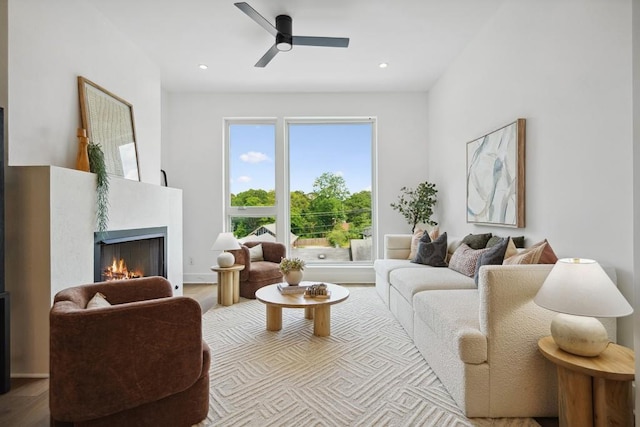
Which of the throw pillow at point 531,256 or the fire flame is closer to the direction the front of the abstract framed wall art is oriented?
the fire flame

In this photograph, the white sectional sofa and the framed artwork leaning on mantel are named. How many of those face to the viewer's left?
1

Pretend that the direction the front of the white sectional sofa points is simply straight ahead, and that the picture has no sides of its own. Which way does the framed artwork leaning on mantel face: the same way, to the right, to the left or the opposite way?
the opposite way

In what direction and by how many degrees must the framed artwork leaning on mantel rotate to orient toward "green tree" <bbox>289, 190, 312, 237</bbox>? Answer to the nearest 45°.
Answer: approximately 45° to its left

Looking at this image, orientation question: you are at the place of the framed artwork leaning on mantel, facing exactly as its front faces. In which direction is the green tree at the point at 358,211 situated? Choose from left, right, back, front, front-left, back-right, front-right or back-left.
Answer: front-left

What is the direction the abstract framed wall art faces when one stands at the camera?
facing the viewer and to the left of the viewer

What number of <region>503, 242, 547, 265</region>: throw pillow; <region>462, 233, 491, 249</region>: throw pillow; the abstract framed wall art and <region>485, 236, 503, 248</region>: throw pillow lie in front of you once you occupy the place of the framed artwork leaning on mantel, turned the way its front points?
4

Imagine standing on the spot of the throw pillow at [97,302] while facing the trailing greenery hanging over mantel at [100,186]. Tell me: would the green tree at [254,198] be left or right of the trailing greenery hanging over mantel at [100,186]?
right

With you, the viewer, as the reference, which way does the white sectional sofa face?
facing to the left of the viewer

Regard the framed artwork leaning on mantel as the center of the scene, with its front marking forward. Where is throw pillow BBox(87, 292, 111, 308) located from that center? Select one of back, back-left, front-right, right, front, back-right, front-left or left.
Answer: front-right

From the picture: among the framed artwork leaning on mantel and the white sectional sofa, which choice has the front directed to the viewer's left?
the white sectional sofa

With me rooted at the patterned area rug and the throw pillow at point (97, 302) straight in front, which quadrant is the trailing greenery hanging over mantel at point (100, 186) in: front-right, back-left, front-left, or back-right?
front-right

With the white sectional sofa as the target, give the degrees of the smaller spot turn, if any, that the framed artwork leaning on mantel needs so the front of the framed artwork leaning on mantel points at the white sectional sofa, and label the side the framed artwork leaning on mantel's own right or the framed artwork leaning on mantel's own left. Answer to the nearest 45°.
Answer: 0° — it already faces it

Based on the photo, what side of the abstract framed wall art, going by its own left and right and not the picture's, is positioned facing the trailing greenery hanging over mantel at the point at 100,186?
front

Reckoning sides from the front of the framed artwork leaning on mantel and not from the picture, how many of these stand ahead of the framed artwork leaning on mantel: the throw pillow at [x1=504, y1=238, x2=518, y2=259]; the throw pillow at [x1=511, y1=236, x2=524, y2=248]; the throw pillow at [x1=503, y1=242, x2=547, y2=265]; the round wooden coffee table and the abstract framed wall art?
5

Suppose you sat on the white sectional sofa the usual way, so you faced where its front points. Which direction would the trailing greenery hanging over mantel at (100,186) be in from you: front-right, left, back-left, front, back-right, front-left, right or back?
front

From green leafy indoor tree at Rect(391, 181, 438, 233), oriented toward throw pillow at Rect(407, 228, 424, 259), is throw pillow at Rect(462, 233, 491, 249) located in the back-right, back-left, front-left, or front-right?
front-left

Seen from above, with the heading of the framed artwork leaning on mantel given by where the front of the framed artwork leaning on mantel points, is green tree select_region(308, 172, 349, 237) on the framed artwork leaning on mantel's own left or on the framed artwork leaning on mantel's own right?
on the framed artwork leaning on mantel's own left

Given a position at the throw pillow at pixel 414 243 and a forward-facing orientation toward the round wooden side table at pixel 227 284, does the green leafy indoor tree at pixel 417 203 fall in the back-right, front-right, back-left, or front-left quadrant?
back-right

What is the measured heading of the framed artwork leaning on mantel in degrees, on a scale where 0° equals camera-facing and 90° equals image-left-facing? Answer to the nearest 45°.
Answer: approximately 315°
